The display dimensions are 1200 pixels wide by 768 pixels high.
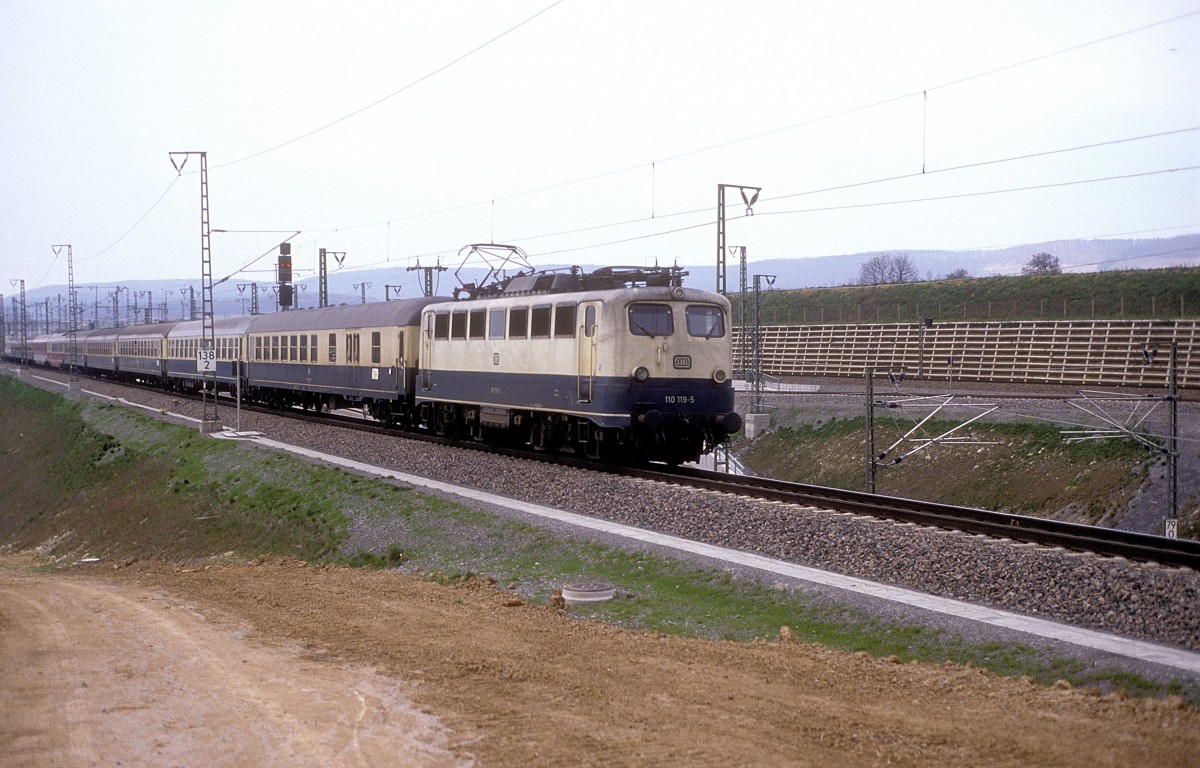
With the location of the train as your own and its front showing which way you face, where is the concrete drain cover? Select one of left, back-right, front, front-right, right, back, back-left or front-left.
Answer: front-right

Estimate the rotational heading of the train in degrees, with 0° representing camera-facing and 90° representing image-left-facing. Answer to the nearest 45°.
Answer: approximately 315°

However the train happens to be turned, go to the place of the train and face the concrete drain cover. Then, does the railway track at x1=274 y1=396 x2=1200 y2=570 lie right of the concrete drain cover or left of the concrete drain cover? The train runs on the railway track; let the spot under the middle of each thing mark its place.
left
